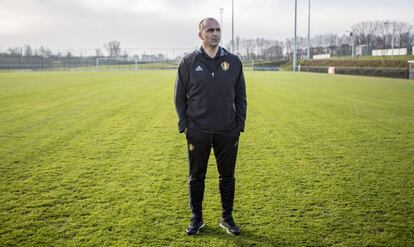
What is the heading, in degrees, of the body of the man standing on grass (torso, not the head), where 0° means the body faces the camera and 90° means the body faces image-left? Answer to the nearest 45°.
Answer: approximately 0°
